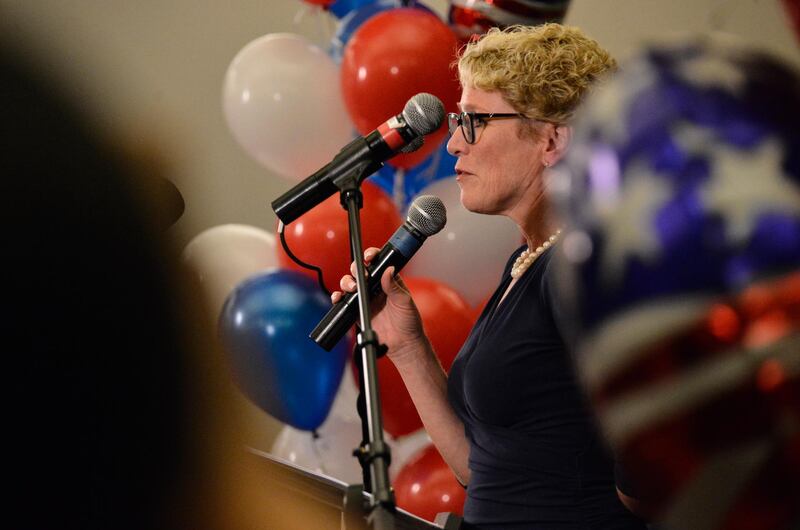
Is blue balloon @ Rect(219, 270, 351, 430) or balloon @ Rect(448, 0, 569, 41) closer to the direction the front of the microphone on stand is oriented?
the balloon

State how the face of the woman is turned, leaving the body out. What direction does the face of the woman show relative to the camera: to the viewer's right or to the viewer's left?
to the viewer's left

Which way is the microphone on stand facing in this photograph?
to the viewer's right

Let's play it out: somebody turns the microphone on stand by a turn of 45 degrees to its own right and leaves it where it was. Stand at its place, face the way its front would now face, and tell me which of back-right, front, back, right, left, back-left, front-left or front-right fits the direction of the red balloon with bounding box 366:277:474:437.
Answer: back-left

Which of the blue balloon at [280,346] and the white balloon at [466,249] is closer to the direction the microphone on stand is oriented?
the white balloon

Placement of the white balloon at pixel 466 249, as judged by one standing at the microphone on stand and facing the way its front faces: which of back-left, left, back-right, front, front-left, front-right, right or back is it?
left

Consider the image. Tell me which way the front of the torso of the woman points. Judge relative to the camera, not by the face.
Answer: to the viewer's left

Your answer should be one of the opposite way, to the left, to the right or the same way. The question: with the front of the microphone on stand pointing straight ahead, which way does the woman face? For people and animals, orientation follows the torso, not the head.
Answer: the opposite way

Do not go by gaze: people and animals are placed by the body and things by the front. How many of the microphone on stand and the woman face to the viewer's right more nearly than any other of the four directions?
1

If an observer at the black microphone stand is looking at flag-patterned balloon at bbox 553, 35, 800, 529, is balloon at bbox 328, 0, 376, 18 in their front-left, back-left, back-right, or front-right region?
back-left

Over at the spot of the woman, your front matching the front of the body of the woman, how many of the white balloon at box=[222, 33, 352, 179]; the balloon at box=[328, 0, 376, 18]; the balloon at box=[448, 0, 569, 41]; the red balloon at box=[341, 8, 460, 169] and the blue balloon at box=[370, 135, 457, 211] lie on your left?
0
